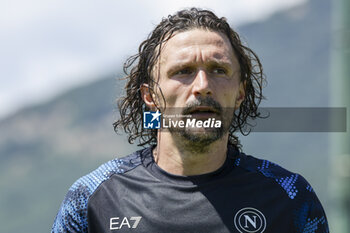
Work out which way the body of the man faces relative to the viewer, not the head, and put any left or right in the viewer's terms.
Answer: facing the viewer

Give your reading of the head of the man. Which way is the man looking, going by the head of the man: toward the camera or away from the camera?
toward the camera
